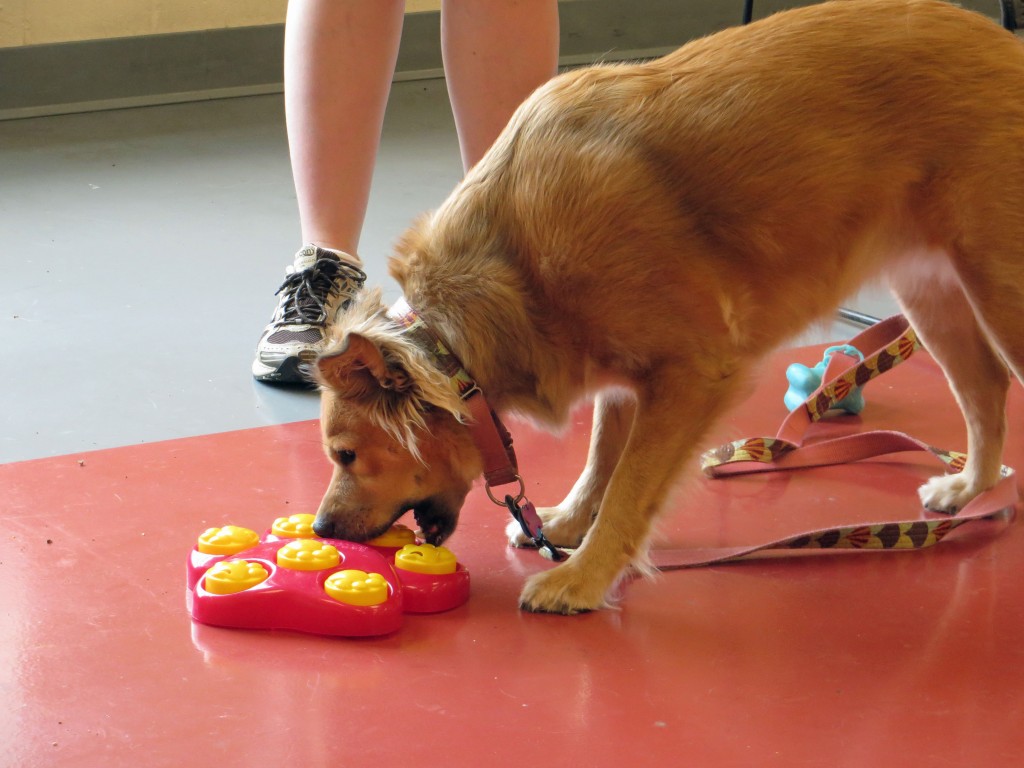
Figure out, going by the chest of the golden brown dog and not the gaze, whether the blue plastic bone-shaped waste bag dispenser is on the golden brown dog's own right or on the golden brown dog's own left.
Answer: on the golden brown dog's own right

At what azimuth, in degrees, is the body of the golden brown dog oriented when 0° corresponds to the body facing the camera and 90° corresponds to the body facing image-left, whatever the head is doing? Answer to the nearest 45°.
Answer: approximately 90°

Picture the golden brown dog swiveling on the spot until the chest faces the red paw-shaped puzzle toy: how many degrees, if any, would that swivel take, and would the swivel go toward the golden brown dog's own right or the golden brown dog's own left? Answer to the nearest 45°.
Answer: approximately 45° to the golden brown dog's own left
